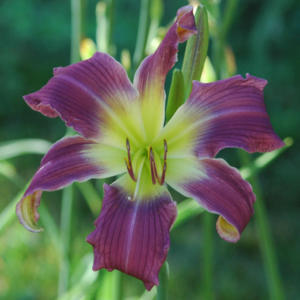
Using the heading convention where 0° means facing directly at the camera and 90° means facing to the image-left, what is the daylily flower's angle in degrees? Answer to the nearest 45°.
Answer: approximately 0°
